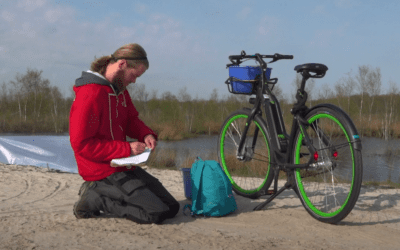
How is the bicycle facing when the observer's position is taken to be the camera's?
facing away from the viewer and to the left of the viewer

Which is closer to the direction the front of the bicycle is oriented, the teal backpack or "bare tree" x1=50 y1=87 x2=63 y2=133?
the bare tree

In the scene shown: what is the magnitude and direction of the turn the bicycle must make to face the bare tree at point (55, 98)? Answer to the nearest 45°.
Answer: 0° — it already faces it
